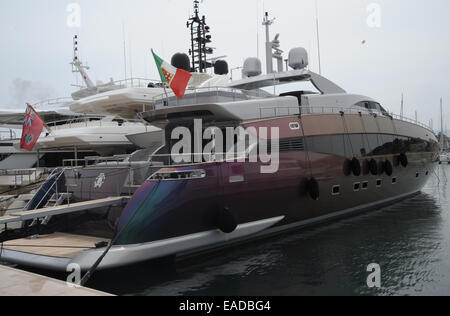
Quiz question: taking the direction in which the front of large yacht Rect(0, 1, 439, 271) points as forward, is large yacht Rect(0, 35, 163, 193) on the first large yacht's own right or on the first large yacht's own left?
on the first large yacht's own left

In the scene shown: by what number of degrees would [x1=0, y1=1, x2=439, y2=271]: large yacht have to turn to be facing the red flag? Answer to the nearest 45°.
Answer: approximately 90° to its left

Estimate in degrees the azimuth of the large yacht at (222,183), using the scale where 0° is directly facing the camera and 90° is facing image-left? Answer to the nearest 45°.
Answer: approximately 225°

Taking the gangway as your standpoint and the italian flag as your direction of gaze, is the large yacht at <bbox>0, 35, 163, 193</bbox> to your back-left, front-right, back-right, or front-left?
front-left
